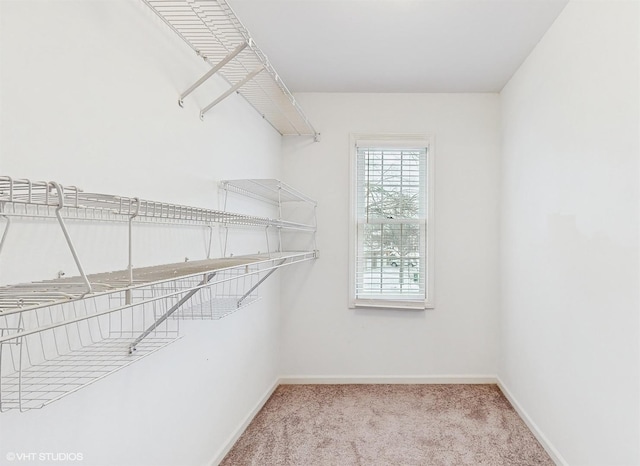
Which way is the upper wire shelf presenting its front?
to the viewer's right
